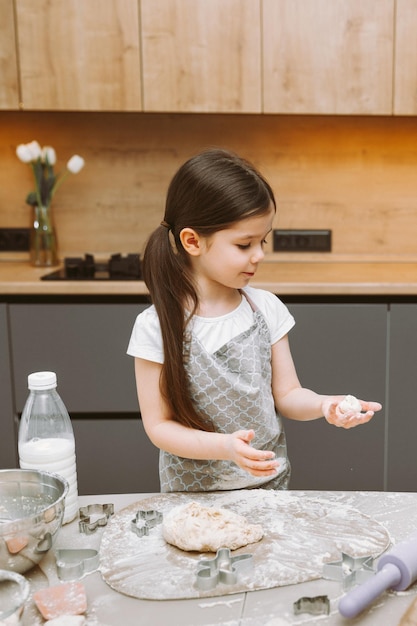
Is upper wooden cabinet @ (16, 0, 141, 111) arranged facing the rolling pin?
yes

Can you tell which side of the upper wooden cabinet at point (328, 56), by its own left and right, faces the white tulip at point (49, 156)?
right

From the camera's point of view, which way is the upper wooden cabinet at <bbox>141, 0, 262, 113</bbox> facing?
toward the camera

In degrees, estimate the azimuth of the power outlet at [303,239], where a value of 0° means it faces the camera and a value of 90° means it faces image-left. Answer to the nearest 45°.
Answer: approximately 0°

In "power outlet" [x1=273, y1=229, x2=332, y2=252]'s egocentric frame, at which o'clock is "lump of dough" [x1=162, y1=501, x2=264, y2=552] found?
The lump of dough is roughly at 12 o'clock from the power outlet.

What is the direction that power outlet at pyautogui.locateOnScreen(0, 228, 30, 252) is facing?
toward the camera

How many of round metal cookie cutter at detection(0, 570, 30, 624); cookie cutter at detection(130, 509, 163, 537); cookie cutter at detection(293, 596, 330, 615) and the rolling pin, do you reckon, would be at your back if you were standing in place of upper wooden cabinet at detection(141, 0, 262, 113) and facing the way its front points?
0

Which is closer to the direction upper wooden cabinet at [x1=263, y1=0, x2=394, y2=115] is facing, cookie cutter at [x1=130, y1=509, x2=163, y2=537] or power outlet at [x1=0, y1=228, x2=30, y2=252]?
the cookie cutter

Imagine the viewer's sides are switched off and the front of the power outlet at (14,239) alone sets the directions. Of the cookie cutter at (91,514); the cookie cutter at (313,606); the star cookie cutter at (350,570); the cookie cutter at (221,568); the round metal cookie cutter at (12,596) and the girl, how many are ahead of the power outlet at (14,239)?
6

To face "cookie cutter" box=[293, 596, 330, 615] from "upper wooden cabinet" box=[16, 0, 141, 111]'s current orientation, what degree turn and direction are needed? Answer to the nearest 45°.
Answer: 0° — it already faces it

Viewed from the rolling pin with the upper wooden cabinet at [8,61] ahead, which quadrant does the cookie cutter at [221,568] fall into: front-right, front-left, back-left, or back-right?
front-left

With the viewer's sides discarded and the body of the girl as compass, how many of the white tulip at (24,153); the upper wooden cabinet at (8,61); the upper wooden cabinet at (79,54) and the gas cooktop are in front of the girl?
0

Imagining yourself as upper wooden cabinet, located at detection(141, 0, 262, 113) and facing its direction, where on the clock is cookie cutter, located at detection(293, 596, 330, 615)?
The cookie cutter is roughly at 12 o'clock from the upper wooden cabinet.

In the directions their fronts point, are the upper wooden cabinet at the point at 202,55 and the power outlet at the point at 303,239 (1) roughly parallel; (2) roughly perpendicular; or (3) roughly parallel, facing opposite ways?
roughly parallel

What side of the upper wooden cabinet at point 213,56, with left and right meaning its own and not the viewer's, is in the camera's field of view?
front

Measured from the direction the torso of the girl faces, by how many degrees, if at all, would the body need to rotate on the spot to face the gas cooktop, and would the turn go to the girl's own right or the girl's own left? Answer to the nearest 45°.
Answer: approximately 135° to the girl's own left
